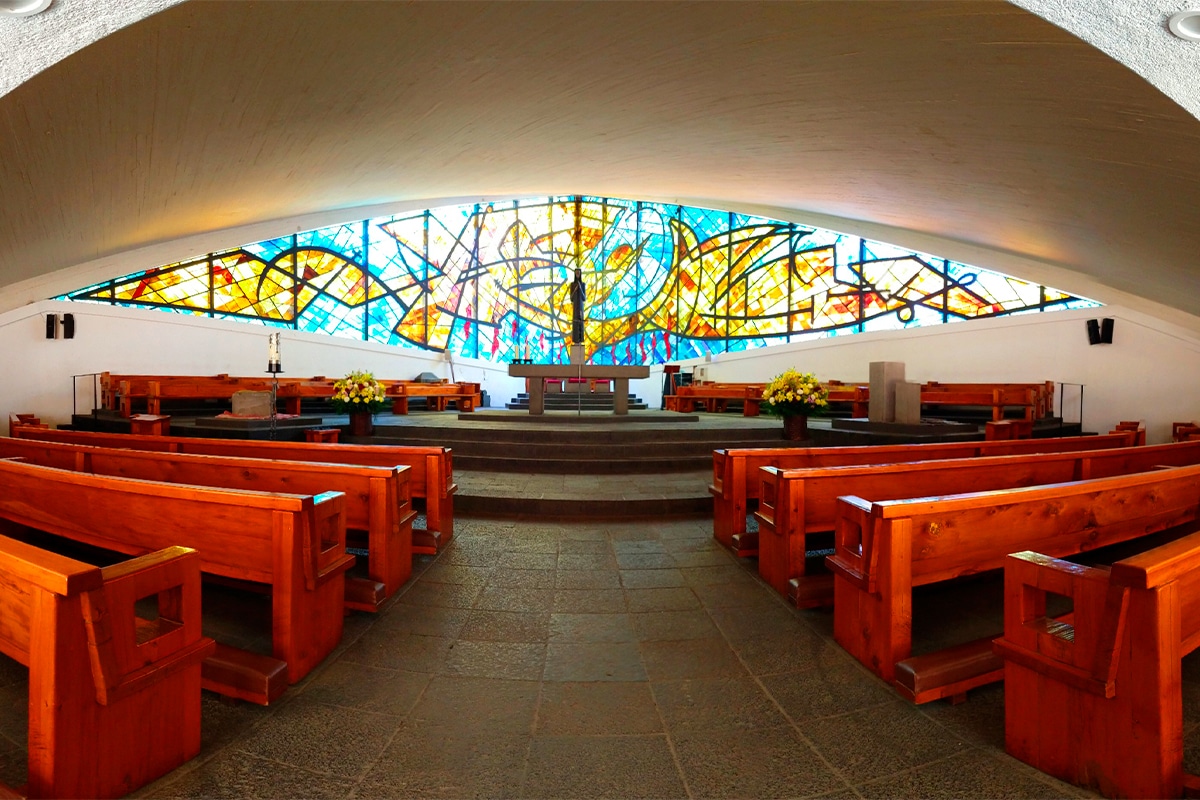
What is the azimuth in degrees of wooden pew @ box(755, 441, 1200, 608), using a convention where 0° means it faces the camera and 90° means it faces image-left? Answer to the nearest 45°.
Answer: approximately 135°

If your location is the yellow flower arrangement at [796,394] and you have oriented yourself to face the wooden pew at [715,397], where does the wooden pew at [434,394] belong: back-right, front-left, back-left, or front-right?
front-left

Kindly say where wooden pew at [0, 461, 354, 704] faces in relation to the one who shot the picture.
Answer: facing away from the viewer and to the right of the viewer

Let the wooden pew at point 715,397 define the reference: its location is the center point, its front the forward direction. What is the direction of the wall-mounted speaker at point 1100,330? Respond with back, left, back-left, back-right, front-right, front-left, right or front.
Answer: back-left

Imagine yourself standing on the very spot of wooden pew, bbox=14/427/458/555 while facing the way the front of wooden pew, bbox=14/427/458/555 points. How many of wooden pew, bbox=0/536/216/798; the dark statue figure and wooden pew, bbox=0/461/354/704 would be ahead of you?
1

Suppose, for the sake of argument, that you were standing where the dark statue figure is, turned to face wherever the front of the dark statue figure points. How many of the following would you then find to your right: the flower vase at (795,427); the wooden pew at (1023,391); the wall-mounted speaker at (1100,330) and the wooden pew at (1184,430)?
0

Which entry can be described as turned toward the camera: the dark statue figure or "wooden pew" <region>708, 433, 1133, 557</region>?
the dark statue figure

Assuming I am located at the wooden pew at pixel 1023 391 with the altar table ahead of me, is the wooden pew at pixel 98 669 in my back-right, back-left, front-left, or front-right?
front-left

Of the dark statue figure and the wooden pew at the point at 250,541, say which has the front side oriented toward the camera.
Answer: the dark statue figure

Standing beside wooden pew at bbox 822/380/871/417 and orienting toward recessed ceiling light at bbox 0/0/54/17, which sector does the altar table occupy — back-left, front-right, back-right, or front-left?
front-right

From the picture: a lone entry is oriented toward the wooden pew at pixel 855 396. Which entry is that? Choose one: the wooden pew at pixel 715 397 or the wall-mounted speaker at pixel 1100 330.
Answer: the wall-mounted speaker

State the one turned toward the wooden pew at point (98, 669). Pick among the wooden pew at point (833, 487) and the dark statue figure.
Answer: the dark statue figure

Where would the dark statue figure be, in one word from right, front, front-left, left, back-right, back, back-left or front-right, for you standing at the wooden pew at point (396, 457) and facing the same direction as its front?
front

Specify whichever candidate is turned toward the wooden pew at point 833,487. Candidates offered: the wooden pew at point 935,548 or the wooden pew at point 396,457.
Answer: the wooden pew at point 935,548

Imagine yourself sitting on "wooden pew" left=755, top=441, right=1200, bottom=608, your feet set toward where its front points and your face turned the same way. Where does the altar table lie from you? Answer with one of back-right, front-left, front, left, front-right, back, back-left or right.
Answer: front

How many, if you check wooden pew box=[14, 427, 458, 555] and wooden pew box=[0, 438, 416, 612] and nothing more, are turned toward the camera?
0

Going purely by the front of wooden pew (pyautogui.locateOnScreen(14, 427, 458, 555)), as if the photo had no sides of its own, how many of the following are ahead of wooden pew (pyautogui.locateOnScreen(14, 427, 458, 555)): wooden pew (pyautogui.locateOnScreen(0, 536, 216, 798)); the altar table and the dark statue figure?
2

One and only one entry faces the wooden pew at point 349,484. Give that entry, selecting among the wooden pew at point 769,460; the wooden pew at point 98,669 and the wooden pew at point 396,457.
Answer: the wooden pew at point 98,669

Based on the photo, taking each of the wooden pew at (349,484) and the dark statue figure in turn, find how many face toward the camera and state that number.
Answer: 1

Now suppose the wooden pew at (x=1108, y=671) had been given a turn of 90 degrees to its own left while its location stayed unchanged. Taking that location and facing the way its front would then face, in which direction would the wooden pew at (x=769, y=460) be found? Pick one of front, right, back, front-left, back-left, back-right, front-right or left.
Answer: right

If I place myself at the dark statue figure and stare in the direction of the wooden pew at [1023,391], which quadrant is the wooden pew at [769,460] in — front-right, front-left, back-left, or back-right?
front-right

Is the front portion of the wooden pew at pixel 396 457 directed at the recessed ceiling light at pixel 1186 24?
no

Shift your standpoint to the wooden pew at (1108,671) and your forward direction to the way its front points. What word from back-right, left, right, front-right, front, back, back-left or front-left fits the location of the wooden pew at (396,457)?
front-left

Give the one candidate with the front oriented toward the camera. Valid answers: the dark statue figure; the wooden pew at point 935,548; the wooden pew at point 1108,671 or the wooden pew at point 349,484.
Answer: the dark statue figure
